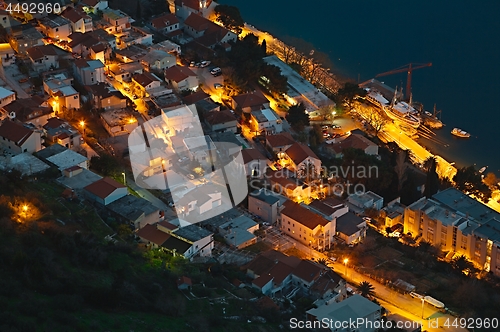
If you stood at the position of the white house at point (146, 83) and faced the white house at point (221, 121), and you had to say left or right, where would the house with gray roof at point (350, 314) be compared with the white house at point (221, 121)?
right

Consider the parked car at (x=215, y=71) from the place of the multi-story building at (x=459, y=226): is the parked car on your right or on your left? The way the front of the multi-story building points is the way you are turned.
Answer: on your right

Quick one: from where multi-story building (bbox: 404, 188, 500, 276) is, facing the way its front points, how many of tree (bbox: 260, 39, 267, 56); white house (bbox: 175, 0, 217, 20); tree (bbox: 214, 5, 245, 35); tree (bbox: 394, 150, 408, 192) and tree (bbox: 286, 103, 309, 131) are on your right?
5

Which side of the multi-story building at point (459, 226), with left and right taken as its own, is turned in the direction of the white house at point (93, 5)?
right

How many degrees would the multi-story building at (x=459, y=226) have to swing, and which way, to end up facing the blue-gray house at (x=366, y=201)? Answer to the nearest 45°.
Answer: approximately 45° to its right

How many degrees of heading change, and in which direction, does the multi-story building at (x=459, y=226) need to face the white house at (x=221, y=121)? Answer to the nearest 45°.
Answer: approximately 45° to its right

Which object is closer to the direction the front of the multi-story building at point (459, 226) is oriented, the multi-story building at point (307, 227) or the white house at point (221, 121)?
the multi-story building

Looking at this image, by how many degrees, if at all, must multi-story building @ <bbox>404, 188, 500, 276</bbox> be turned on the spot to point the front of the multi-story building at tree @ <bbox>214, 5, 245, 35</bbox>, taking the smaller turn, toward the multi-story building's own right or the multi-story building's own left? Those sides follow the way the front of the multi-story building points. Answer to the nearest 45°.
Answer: approximately 90° to the multi-story building's own right

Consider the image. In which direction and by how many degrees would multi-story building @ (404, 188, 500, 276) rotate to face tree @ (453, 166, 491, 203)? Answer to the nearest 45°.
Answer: approximately 135° to its right

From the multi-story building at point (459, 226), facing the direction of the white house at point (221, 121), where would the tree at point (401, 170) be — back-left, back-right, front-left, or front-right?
front-right

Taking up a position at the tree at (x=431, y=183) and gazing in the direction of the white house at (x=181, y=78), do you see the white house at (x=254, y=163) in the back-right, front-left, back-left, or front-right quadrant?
front-left

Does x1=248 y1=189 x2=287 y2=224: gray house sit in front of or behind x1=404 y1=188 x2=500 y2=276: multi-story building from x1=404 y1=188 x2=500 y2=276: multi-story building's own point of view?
in front

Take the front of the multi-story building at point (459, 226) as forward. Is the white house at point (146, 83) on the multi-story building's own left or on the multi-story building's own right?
on the multi-story building's own right

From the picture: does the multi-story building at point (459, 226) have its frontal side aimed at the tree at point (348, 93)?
no

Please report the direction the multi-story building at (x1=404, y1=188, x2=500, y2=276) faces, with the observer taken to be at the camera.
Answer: facing the viewer and to the left of the viewer

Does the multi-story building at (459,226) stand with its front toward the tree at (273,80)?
no

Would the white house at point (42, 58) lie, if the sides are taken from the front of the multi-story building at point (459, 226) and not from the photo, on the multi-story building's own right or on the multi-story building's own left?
on the multi-story building's own right

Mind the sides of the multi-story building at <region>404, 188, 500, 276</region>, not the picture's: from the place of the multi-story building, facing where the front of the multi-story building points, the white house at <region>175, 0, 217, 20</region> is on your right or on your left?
on your right
